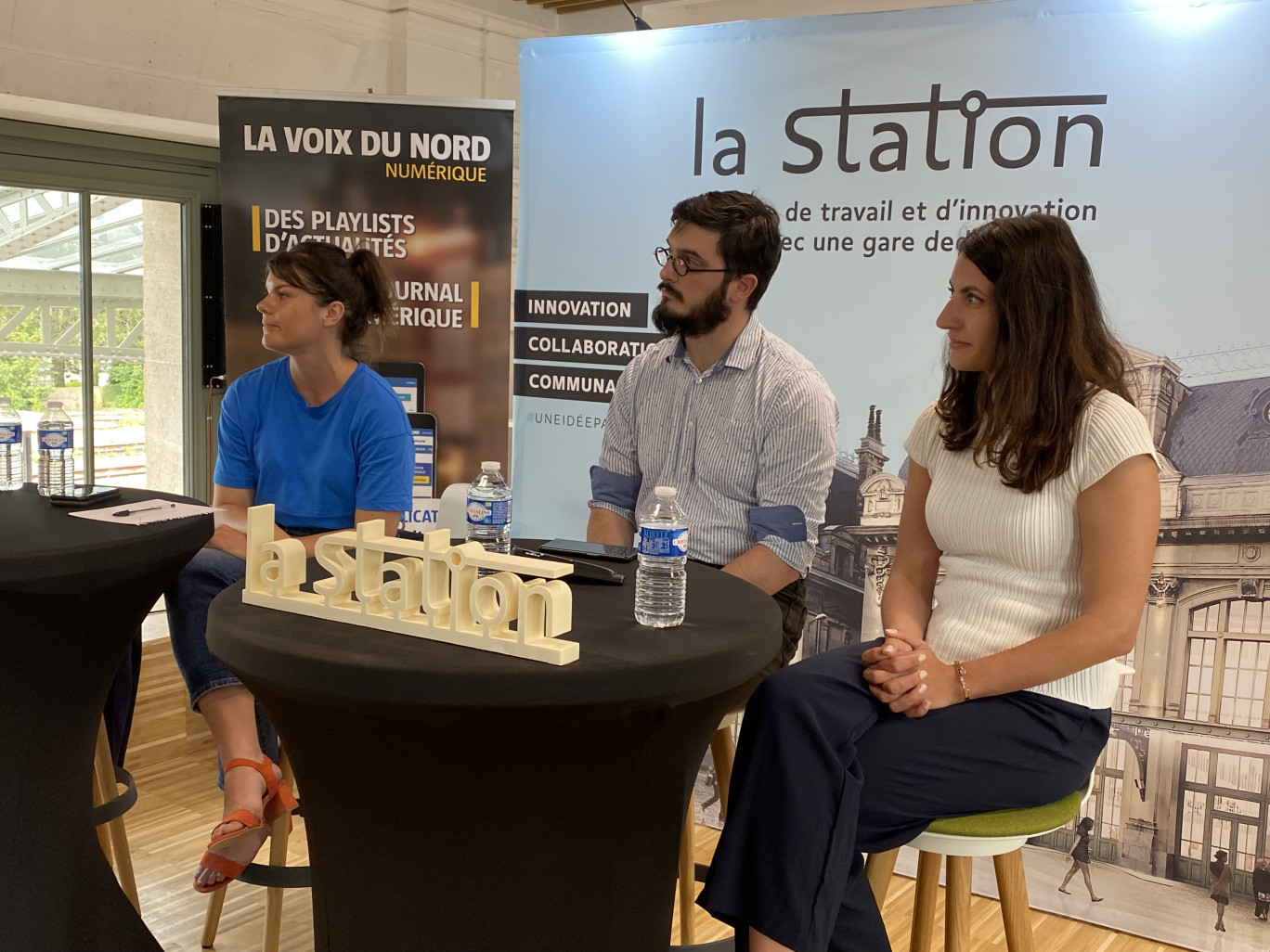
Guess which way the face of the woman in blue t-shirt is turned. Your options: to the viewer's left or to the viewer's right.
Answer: to the viewer's left

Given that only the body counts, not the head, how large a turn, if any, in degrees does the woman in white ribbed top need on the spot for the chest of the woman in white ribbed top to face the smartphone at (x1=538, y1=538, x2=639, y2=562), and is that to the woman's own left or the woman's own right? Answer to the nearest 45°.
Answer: approximately 45° to the woman's own right

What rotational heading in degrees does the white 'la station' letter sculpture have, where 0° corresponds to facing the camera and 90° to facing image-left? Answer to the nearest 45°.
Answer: approximately 45°

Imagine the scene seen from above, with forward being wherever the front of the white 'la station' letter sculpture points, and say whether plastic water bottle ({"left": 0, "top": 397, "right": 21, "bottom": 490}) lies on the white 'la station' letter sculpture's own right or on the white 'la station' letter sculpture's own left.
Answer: on the white 'la station' letter sculpture's own right

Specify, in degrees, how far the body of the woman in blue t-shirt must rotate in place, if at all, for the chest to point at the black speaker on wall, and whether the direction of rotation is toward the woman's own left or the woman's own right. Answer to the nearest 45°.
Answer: approximately 135° to the woman's own right

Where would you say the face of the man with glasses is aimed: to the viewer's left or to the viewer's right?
to the viewer's left

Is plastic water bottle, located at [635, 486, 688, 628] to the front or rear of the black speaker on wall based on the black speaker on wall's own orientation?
to the front

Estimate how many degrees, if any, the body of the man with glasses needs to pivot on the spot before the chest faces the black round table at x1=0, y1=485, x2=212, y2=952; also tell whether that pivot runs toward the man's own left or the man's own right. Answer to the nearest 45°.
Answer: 0° — they already face it

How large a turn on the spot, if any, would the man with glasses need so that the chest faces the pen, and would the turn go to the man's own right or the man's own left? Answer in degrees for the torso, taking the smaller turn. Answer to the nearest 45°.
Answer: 0° — they already face it

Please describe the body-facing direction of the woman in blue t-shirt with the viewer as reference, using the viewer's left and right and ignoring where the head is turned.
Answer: facing the viewer and to the left of the viewer

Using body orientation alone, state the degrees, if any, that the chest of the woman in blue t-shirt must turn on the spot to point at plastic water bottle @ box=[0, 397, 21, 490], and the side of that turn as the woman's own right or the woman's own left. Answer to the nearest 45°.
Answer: approximately 45° to the woman's own right

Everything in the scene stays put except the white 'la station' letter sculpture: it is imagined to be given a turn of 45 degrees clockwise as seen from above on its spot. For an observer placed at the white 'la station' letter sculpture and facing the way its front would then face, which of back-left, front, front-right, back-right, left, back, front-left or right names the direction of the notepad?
front-right

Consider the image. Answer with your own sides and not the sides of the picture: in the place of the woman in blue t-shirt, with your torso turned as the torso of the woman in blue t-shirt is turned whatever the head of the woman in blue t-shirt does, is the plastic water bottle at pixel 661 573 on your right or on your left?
on your left

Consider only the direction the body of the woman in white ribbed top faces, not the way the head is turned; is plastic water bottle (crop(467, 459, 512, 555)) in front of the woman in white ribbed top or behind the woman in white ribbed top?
in front

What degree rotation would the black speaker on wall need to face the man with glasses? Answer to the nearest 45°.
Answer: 0° — it already faces them
